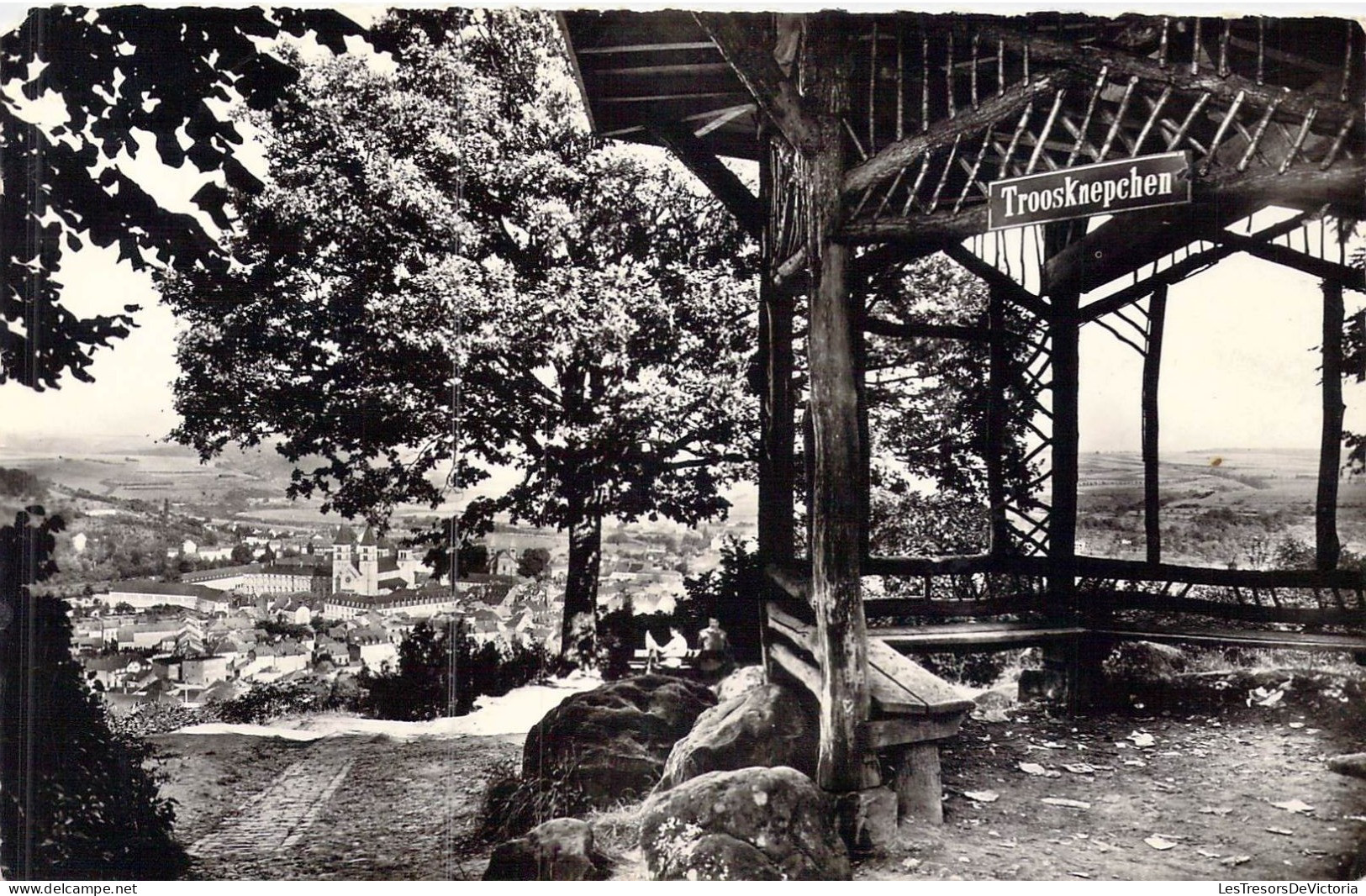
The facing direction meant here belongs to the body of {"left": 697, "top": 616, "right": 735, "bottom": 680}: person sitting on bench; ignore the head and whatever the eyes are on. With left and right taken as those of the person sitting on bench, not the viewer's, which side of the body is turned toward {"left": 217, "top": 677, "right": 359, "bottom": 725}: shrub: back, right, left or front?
right

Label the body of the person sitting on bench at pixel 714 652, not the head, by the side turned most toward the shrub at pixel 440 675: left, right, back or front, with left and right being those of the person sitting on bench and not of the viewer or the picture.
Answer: right
